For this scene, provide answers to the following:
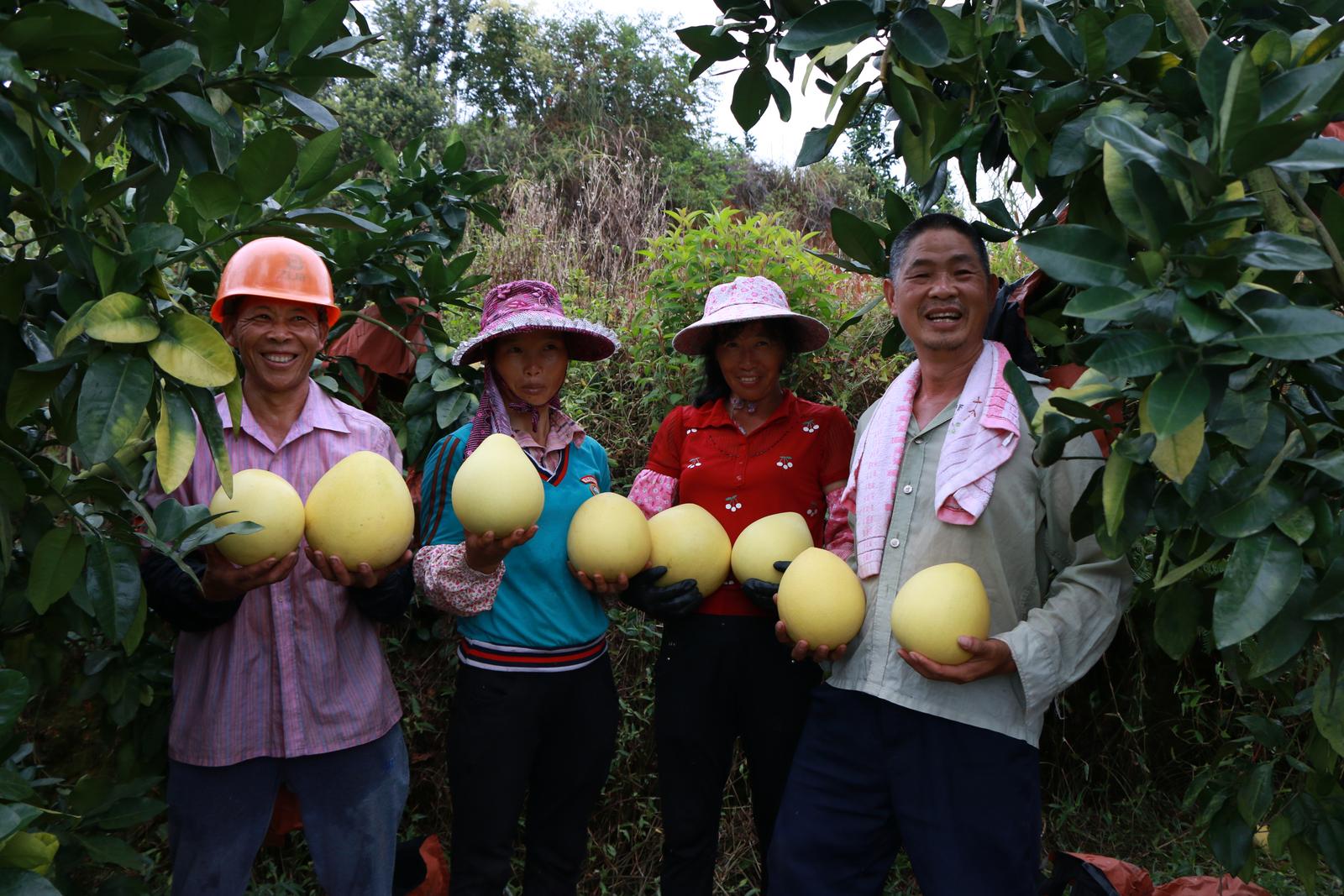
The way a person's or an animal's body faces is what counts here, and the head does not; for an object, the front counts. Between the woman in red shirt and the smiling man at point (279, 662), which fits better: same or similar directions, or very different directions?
same or similar directions

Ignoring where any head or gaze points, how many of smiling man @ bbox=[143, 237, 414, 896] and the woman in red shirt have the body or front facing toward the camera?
2

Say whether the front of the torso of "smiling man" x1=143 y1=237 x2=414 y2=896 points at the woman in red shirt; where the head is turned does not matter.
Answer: no

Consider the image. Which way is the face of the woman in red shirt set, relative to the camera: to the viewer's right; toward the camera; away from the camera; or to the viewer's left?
toward the camera

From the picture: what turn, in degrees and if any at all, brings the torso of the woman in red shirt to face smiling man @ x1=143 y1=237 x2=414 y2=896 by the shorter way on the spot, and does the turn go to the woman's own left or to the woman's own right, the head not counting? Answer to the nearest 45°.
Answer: approximately 45° to the woman's own right

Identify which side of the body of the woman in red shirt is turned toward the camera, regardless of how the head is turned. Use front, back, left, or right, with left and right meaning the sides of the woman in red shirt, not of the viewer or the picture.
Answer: front

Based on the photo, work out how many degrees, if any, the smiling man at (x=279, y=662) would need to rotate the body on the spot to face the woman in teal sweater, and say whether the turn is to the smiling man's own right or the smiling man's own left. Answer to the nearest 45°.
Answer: approximately 90° to the smiling man's own left

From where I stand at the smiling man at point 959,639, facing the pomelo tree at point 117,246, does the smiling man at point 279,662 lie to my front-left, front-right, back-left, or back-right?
front-right

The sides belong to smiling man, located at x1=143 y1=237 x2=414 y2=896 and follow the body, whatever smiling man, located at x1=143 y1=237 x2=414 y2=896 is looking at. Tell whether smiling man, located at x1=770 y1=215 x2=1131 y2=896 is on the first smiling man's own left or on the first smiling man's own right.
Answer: on the first smiling man's own left

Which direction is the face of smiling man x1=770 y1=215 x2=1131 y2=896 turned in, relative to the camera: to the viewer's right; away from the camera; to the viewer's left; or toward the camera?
toward the camera

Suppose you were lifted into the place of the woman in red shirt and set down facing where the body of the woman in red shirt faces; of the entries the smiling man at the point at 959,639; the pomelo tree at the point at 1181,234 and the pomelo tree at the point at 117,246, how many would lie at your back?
0
